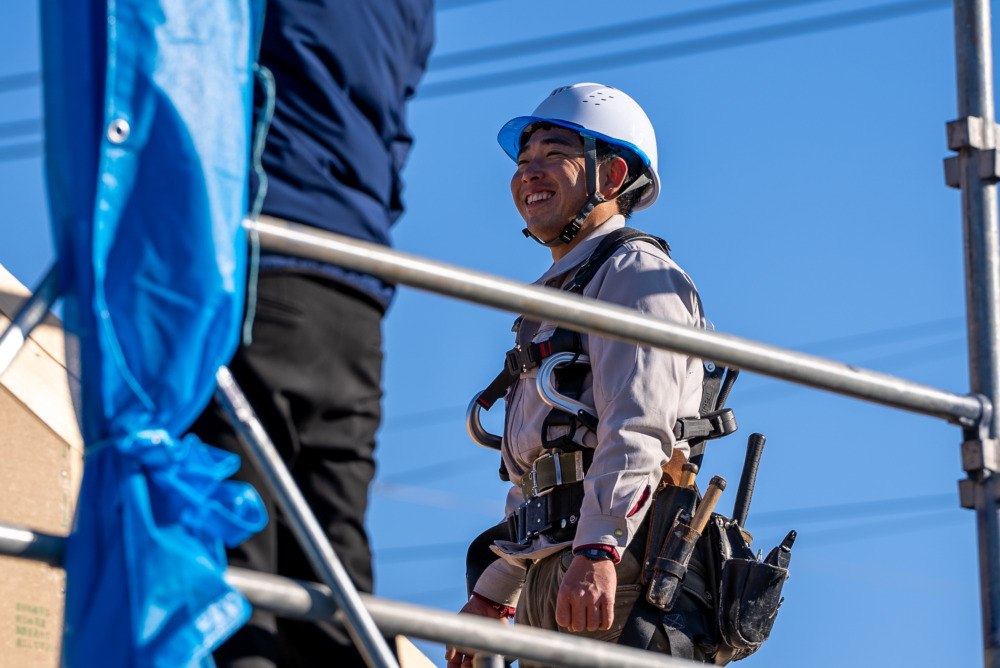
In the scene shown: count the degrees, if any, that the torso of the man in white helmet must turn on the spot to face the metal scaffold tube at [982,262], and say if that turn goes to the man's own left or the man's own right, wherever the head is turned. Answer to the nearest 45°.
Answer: approximately 90° to the man's own left

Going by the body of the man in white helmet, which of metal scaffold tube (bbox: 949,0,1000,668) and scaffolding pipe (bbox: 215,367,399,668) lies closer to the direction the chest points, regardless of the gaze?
the scaffolding pipe

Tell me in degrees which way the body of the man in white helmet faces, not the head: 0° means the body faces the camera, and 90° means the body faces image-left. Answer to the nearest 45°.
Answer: approximately 45°

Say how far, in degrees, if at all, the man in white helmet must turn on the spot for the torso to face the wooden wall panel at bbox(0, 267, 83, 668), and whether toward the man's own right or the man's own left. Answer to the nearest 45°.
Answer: approximately 45° to the man's own right

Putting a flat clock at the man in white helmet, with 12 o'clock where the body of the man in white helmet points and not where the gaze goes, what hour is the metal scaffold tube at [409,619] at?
The metal scaffold tube is roughly at 11 o'clock from the man in white helmet.

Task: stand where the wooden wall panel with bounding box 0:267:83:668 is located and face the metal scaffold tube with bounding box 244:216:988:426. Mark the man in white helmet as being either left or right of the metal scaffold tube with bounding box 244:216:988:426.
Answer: left
